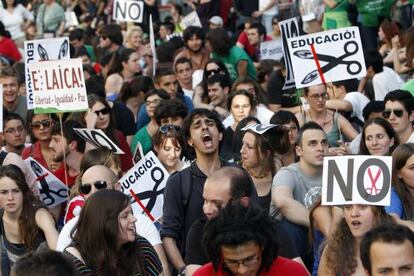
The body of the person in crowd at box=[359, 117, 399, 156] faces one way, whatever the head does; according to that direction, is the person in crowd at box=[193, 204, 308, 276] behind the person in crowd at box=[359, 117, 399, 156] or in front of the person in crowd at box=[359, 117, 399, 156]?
in front

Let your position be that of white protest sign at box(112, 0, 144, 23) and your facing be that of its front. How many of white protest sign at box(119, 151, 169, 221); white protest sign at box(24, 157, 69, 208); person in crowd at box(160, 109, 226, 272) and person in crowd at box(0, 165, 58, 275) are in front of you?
4

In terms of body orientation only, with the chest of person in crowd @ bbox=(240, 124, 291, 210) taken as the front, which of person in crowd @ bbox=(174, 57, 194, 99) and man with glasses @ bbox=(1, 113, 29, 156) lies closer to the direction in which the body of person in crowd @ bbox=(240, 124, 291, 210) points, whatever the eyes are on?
the man with glasses

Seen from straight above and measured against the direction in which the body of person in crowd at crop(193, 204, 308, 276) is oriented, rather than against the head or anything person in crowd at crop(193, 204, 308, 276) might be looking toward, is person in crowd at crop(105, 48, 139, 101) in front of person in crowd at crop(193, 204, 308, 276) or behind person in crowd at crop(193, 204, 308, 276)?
behind

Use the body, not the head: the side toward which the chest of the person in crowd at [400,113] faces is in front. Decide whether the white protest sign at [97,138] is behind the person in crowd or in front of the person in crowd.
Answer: in front

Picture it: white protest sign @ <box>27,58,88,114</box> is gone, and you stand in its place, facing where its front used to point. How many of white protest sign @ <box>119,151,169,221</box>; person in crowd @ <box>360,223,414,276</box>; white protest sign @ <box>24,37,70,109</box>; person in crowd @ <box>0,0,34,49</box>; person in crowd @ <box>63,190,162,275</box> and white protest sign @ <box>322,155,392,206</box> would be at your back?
2
